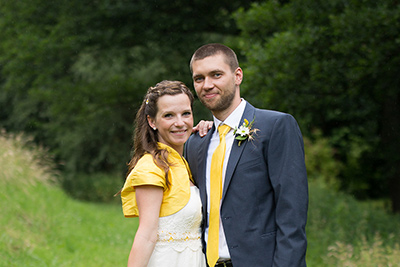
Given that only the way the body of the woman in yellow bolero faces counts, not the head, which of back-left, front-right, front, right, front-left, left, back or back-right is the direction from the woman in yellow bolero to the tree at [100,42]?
back-left

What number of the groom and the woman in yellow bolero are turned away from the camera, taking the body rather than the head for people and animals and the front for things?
0

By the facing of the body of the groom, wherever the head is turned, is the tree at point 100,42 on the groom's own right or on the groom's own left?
on the groom's own right

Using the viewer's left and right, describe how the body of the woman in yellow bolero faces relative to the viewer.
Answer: facing the viewer and to the right of the viewer

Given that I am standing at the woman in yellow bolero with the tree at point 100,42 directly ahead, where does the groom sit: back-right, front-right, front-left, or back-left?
back-right

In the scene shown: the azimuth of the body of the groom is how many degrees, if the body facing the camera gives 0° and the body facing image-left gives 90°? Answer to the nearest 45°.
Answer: approximately 45°

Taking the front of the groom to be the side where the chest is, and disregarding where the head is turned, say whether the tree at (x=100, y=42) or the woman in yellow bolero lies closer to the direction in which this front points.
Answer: the woman in yellow bolero
